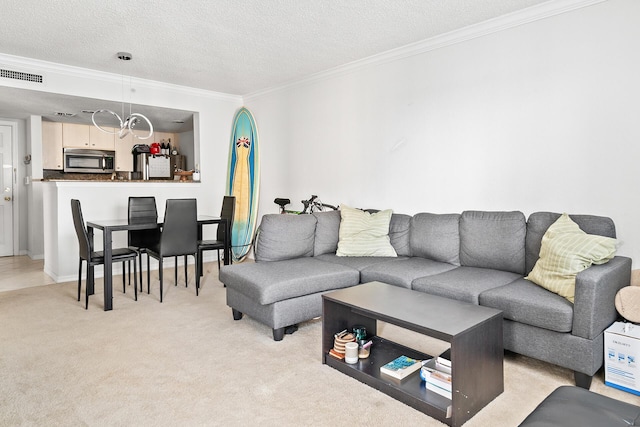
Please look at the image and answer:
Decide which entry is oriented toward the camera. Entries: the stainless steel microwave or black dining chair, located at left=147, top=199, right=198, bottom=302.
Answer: the stainless steel microwave

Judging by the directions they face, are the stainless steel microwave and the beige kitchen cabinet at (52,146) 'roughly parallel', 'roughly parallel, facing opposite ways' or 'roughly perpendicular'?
roughly parallel

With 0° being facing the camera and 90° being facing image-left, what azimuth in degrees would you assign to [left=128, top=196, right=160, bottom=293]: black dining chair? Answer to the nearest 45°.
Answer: approximately 315°

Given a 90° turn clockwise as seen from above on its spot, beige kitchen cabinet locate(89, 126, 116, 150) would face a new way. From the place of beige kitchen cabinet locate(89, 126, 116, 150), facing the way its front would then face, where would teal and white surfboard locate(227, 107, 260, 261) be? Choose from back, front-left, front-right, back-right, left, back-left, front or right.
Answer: back-left

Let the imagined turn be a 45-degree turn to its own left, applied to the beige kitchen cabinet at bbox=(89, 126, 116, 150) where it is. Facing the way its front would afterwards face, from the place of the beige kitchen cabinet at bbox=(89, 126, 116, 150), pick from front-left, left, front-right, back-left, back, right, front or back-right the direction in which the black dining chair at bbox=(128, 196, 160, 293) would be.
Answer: front-right

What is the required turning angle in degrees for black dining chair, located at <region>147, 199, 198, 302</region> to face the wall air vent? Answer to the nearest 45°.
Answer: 0° — it already faces it

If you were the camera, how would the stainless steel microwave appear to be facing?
facing the viewer

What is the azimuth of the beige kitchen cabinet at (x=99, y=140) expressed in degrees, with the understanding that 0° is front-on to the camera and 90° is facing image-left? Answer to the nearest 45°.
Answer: approximately 0°

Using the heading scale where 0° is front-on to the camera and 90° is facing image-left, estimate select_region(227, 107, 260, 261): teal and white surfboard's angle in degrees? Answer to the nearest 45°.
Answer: approximately 0°

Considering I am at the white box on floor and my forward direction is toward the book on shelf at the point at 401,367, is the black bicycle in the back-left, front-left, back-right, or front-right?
front-right

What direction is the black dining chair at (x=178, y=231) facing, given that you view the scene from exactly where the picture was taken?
facing away from the viewer and to the left of the viewer

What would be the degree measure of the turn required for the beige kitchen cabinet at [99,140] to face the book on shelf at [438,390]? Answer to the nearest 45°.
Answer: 0° — it already faces it

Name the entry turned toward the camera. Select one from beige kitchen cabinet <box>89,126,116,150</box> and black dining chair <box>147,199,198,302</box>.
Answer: the beige kitchen cabinet

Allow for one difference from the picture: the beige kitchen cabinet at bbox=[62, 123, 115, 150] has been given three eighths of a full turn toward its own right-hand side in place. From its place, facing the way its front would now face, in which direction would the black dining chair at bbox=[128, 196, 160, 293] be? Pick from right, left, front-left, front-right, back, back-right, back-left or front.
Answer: back-left

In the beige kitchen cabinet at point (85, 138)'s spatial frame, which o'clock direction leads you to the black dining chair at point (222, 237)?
The black dining chair is roughly at 11 o'clock from the beige kitchen cabinet.

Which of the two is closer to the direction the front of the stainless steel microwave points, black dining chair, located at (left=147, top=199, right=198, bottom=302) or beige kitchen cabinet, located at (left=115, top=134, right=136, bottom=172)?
the black dining chair
